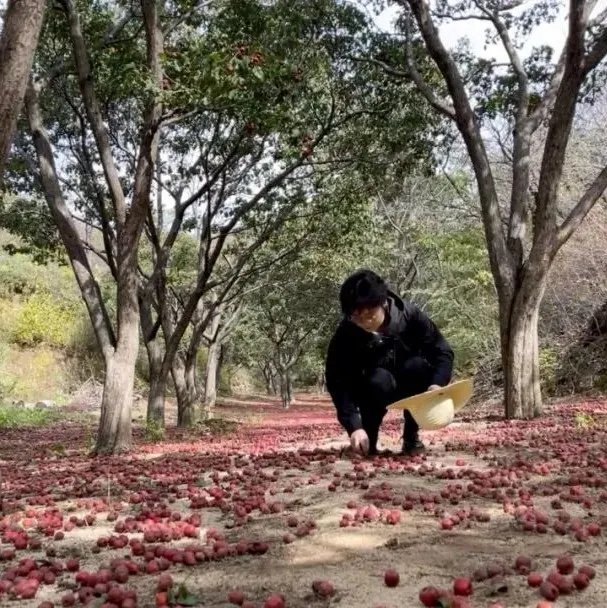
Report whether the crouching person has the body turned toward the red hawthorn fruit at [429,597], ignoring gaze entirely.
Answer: yes

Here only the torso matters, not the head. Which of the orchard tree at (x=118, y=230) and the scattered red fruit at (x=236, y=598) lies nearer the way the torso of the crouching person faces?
the scattered red fruit

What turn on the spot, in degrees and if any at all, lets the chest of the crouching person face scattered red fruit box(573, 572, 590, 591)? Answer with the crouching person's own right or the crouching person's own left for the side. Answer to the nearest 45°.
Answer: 0° — they already face it

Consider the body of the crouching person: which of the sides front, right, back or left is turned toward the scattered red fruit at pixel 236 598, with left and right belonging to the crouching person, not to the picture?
front

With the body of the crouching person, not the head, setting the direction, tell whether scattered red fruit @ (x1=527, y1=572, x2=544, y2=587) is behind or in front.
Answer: in front

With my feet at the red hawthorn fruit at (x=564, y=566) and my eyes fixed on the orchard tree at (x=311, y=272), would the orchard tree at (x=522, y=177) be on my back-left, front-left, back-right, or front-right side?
front-right

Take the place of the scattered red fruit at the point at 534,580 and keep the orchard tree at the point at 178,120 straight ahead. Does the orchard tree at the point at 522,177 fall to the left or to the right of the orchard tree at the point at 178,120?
right

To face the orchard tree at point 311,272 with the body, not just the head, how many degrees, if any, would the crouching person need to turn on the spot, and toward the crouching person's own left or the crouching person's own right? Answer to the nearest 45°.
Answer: approximately 180°

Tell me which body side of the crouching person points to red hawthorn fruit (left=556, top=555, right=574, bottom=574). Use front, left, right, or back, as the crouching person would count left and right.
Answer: front

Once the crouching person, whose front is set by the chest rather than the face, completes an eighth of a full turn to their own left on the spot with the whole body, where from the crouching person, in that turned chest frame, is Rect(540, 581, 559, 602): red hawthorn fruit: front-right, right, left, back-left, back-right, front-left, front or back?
front-right

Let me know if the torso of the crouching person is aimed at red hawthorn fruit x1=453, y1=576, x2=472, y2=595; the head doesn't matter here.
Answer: yes

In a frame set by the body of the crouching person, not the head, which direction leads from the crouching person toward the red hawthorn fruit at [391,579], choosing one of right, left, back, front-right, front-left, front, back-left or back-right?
front

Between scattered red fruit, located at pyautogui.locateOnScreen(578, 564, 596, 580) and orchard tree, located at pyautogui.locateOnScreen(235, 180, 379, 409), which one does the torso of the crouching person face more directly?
the scattered red fruit

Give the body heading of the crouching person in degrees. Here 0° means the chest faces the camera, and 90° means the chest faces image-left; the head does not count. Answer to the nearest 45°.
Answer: approximately 0°
